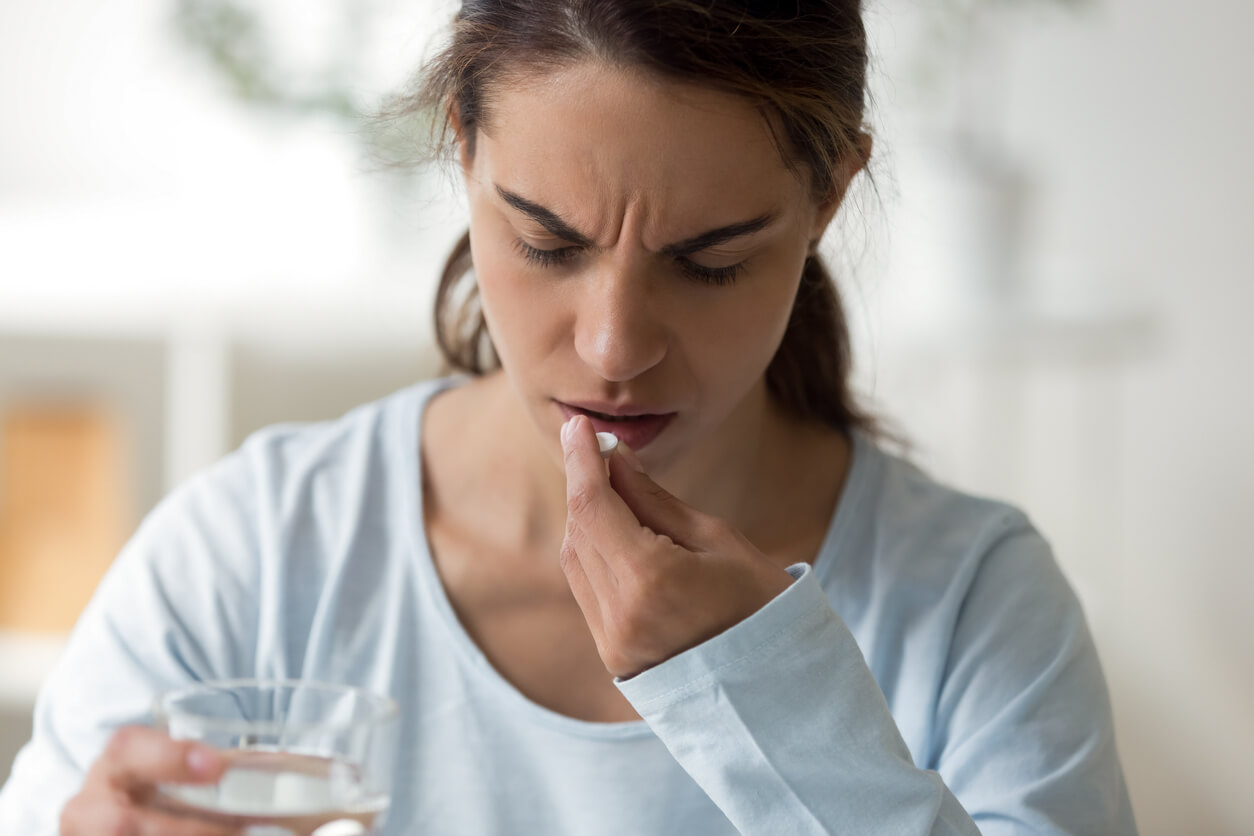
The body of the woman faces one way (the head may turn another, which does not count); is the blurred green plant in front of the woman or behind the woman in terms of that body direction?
behind

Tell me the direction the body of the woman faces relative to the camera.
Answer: toward the camera
